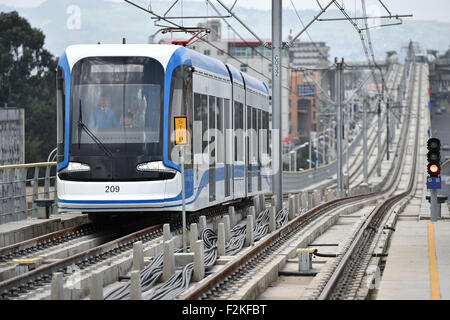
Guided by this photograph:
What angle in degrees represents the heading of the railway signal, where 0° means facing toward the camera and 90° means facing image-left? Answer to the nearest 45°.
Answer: approximately 0°

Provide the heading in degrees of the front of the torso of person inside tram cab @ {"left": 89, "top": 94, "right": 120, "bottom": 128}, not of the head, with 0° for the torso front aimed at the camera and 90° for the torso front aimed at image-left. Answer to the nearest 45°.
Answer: approximately 0°

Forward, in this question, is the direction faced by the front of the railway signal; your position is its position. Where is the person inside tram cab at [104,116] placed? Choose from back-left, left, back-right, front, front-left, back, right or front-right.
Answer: front-right

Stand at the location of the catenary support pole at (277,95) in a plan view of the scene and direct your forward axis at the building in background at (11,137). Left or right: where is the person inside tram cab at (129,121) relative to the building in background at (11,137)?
left

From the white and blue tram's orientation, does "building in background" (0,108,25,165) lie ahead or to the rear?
to the rear

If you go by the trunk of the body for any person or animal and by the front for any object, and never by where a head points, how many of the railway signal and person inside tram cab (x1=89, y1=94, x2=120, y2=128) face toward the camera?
2
